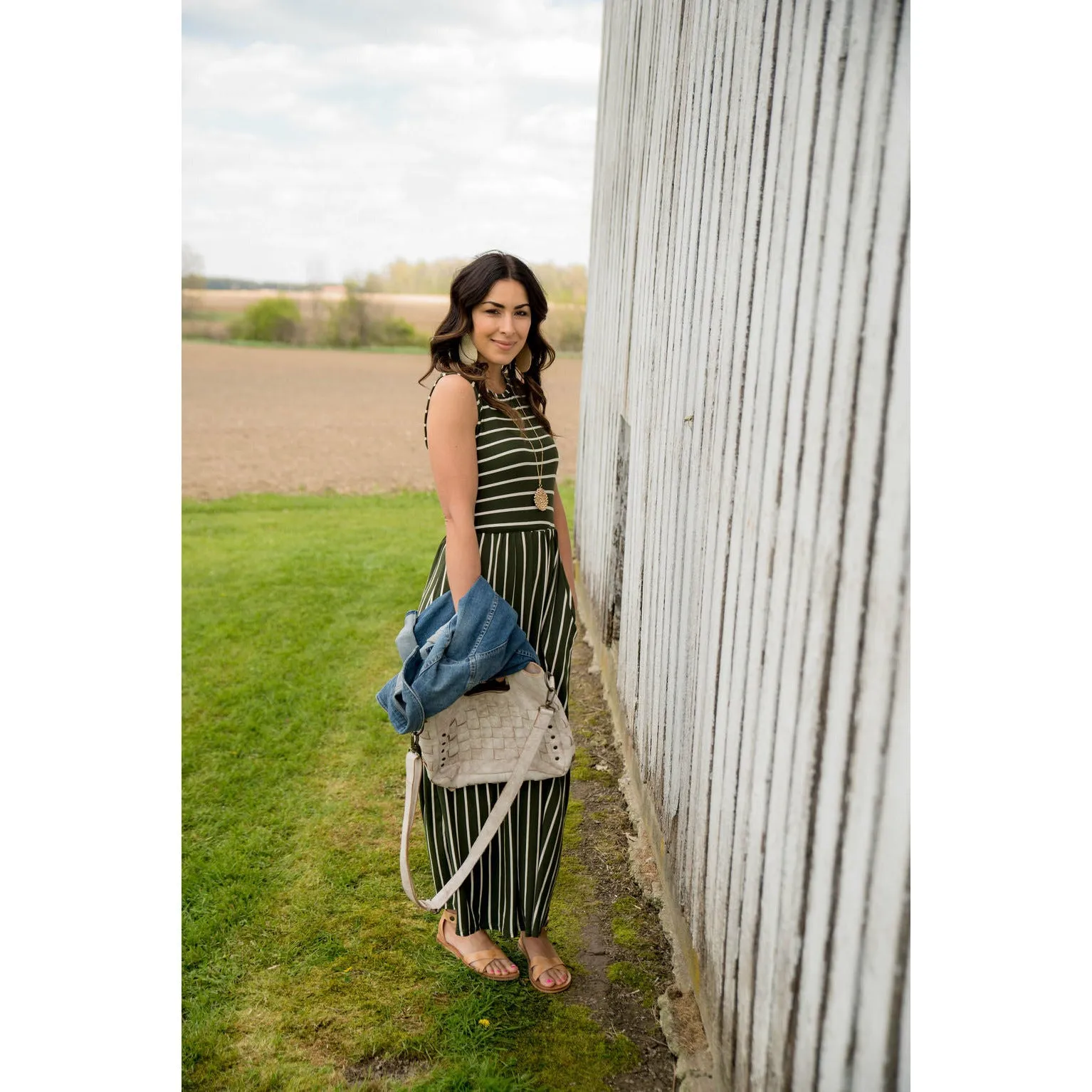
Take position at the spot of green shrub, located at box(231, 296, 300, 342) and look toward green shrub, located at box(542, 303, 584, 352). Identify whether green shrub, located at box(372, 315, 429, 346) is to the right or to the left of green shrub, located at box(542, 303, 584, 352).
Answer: left

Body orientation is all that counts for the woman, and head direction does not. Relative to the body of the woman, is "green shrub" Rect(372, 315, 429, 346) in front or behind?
behind

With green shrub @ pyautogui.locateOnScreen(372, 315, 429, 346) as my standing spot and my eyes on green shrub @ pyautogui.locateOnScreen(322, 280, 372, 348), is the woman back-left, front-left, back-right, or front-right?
back-left

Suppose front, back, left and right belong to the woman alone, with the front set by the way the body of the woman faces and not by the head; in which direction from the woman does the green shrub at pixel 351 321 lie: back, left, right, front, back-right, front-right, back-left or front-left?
back-left

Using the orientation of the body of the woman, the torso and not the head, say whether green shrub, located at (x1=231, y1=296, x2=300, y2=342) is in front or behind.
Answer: behind

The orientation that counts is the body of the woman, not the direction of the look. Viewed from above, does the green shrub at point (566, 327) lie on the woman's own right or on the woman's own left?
on the woman's own left

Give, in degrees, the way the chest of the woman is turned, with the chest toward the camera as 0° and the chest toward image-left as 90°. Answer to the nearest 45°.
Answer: approximately 315°
